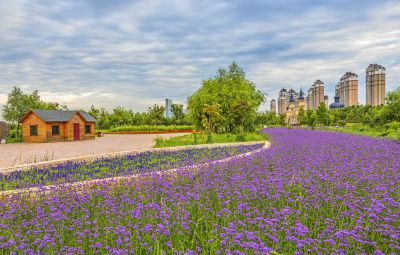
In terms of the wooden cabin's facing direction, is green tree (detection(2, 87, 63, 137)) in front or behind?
behind

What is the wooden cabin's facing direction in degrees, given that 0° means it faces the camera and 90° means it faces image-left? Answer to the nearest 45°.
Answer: approximately 315°
